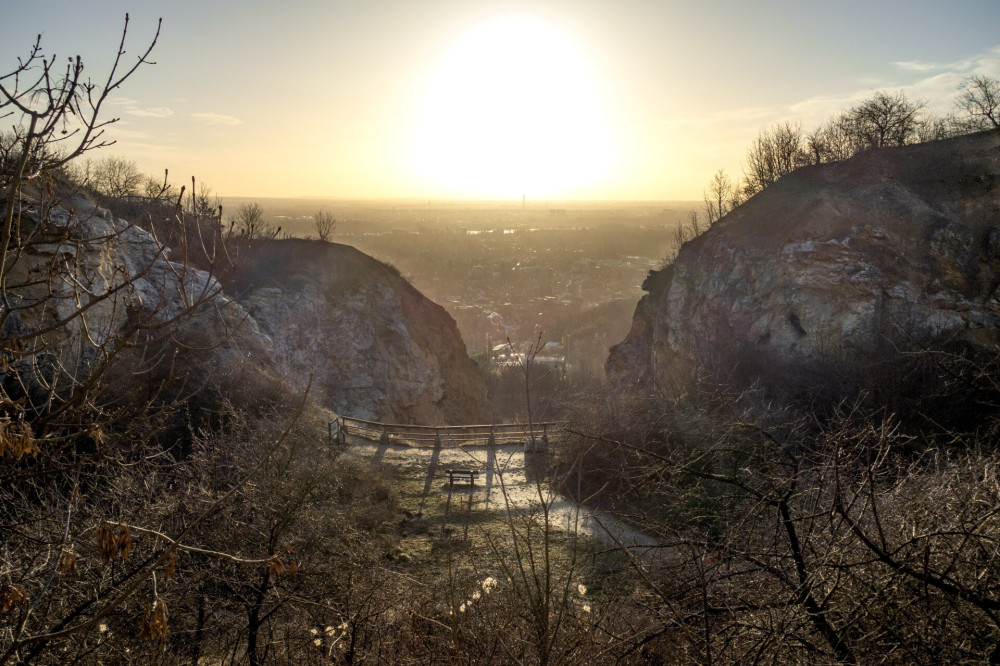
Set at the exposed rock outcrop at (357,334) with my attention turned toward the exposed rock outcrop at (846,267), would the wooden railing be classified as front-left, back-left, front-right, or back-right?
front-right

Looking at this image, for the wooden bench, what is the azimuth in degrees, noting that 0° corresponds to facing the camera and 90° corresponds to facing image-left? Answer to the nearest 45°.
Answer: approximately 180°
